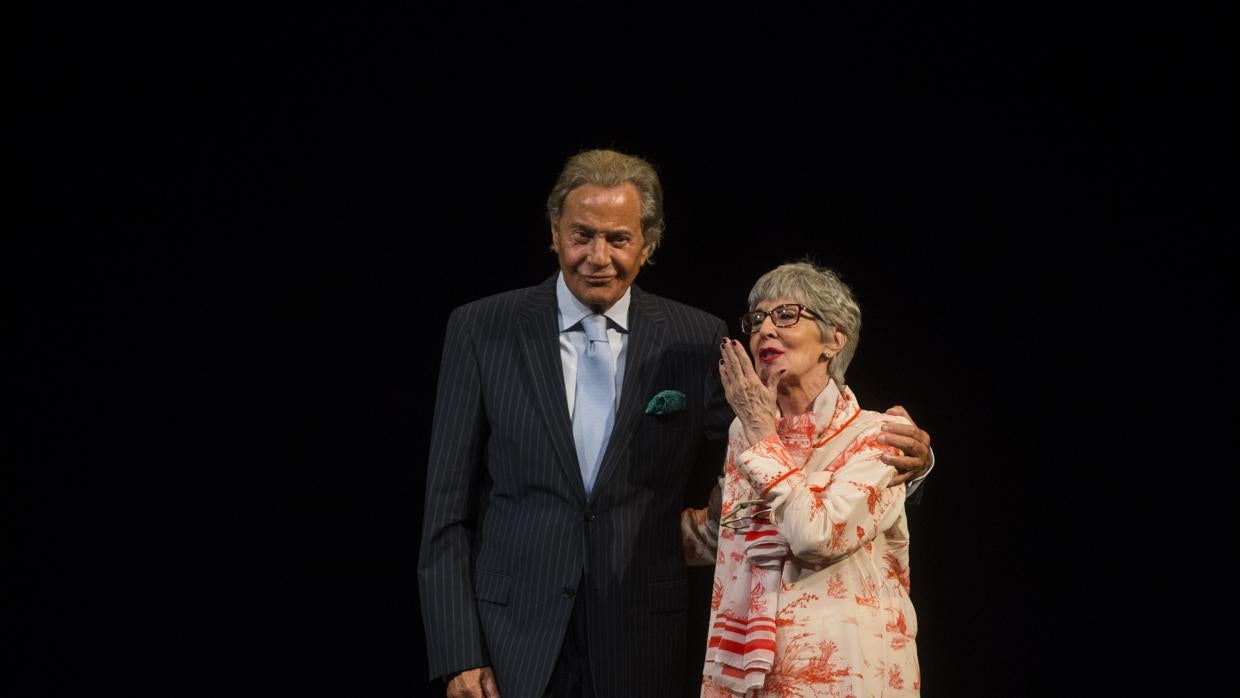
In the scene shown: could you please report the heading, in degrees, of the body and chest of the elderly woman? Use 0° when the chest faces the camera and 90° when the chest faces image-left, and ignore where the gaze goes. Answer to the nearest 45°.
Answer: approximately 45°

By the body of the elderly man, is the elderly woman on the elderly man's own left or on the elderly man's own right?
on the elderly man's own left

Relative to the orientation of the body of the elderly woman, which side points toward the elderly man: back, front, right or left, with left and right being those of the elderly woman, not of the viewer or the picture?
right
